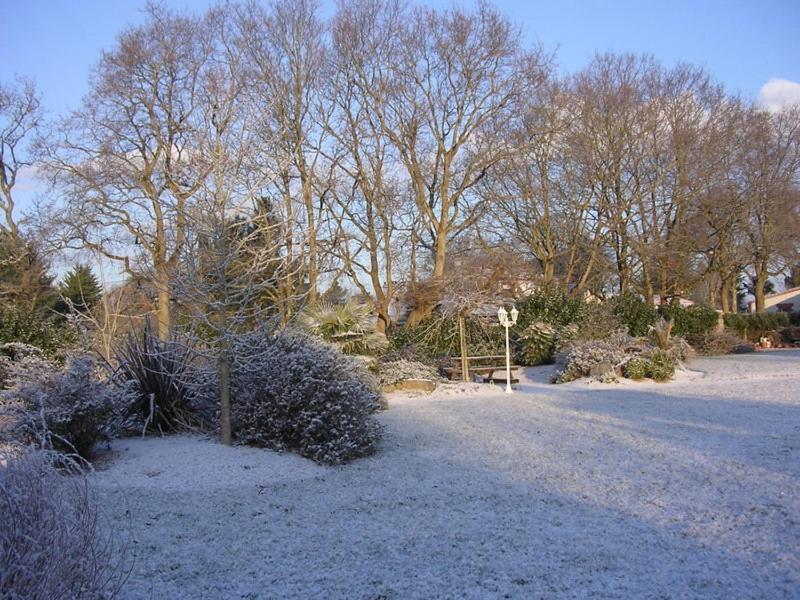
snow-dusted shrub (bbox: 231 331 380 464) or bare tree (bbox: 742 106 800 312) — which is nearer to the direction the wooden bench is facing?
the snow-dusted shrub

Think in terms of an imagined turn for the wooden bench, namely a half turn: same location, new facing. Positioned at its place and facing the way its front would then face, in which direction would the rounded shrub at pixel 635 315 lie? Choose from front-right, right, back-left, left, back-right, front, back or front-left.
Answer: front-right

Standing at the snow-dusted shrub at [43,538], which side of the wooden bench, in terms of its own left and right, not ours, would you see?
front

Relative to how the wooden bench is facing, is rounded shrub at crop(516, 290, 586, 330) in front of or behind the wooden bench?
behind

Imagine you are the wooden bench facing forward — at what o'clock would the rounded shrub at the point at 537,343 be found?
The rounded shrub is roughly at 7 o'clock from the wooden bench.

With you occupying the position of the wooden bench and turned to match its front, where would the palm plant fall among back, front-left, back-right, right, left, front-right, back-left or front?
right

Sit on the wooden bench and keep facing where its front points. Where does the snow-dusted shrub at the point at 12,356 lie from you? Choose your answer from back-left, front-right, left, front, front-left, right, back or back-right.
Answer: front-right

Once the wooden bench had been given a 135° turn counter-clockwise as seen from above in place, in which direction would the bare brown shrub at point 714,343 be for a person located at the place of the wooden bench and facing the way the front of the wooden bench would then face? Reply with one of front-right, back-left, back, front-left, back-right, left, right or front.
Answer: front

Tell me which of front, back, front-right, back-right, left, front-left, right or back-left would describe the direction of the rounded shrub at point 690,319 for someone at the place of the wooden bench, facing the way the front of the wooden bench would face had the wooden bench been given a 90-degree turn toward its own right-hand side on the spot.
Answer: back-right

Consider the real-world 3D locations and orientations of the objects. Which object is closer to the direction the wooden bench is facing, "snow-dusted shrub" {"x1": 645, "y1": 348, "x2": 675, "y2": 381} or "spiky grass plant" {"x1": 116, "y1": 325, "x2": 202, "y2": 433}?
the spiky grass plant

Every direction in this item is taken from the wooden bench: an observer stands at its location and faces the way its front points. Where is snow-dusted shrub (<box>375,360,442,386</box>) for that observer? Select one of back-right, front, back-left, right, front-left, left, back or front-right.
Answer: front-right

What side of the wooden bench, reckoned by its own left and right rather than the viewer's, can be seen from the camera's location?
front

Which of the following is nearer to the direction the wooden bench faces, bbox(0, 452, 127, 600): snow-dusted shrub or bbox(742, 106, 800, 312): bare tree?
the snow-dusted shrub

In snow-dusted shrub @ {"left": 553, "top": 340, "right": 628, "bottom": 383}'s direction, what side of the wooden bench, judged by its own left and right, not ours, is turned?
left
